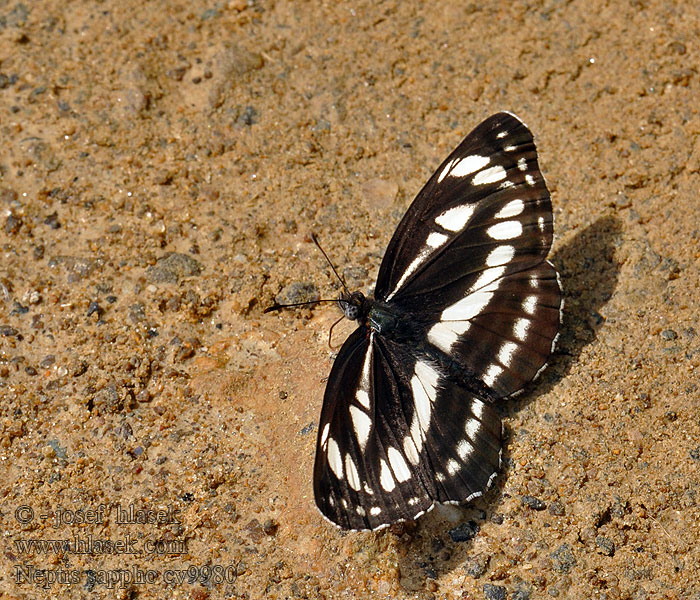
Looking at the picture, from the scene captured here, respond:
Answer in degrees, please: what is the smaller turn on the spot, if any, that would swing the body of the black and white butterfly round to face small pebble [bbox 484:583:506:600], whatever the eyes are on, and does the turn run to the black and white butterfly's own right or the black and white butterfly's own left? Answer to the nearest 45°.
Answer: approximately 135° to the black and white butterfly's own left

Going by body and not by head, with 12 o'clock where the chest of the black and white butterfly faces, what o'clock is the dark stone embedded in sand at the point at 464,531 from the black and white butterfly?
The dark stone embedded in sand is roughly at 8 o'clock from the black and white butterfly.

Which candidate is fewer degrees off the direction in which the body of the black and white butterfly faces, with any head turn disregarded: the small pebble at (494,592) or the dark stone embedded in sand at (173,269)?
the dark stone embedded in sand

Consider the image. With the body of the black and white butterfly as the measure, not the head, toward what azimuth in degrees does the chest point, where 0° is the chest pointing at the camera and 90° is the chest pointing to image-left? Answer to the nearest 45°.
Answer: approximately 135°

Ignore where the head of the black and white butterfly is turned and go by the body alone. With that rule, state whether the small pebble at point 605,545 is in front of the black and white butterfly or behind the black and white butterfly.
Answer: behind

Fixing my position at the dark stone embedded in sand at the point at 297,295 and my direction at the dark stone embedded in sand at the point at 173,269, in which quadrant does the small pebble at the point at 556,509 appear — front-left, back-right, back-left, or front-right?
back-left
